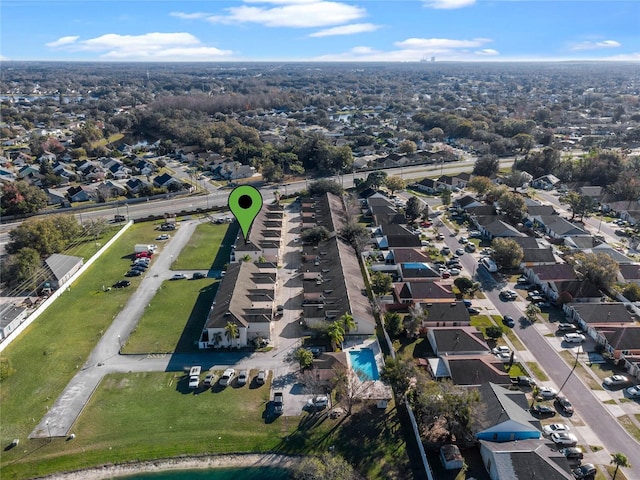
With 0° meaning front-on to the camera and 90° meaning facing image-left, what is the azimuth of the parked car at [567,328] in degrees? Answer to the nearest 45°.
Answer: approximately 270°

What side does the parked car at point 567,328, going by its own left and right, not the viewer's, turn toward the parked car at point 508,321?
back

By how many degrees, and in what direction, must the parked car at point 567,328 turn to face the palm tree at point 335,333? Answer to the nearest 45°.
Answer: approximately 135° to its right

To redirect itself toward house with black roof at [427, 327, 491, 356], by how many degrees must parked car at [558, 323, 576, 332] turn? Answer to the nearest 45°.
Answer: approximately 135° to its right

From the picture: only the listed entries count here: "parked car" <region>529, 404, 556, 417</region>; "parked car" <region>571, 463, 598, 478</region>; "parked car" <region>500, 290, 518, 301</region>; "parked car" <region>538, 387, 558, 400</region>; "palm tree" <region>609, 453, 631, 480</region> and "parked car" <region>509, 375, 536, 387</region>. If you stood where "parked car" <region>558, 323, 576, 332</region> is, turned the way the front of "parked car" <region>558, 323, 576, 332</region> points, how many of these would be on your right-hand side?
5

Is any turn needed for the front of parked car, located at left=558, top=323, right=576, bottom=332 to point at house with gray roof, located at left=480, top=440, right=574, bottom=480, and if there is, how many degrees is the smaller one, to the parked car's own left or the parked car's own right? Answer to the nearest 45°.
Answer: approximately 90° to the parked car's own right

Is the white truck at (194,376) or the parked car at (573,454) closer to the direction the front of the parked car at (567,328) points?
the parked car

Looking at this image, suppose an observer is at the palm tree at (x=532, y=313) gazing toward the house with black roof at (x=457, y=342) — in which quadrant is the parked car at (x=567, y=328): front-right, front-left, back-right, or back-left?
back-left

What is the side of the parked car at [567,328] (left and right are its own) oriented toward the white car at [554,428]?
right
